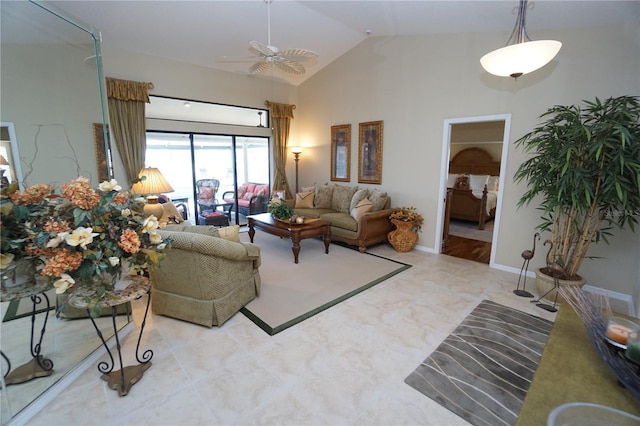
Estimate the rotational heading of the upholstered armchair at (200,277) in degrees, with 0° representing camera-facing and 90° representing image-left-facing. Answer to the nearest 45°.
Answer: approximately 225°

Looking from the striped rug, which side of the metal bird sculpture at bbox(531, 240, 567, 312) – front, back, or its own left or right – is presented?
left

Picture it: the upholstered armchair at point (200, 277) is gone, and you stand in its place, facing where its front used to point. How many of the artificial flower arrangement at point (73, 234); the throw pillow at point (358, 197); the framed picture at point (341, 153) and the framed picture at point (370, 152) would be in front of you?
3

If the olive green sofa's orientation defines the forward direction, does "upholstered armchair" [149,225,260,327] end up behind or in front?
in front

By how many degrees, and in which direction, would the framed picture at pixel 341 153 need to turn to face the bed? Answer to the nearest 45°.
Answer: approximately 135° to its left

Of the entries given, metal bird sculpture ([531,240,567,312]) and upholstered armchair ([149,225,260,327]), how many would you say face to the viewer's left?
1

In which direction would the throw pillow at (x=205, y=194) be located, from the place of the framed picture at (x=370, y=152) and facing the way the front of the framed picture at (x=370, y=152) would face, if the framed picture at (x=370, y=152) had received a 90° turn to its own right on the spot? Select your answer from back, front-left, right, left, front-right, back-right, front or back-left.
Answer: front-left

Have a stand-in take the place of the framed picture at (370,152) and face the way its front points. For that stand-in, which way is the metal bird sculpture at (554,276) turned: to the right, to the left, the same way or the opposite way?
to the right

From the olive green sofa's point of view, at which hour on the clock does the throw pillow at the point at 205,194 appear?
The throw pillow is roughly at 2 o'clock from the olive green sofa.

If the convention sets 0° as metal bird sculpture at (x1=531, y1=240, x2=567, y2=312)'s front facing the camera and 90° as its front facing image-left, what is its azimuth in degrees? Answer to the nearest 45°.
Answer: approximately 90°

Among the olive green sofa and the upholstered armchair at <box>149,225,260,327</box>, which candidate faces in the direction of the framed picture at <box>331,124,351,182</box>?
the upholstered armchair
